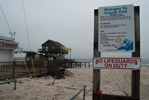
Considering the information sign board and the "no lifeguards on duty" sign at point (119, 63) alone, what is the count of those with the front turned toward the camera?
2

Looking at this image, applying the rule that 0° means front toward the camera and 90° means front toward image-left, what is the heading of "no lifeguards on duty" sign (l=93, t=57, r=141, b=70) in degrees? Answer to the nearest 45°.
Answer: approximately 0°

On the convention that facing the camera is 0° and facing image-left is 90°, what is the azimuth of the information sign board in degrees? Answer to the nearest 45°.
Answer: approximately 0°

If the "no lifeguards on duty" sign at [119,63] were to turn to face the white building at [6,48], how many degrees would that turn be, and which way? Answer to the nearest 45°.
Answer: approximately 135° to its right

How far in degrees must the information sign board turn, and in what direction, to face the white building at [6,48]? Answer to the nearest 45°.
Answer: approximately 135° to its right
